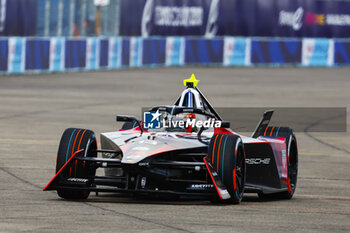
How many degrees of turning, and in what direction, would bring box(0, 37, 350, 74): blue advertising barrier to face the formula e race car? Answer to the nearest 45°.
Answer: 0° — it already faces it

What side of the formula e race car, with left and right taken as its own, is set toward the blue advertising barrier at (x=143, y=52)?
back

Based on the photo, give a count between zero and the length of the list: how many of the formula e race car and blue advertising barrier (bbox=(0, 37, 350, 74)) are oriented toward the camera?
2

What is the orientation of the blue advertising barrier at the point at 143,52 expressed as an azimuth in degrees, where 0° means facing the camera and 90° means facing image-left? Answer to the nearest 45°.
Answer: approximately 0°

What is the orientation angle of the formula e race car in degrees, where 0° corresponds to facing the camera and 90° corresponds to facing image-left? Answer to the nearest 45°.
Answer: approximately 0°
